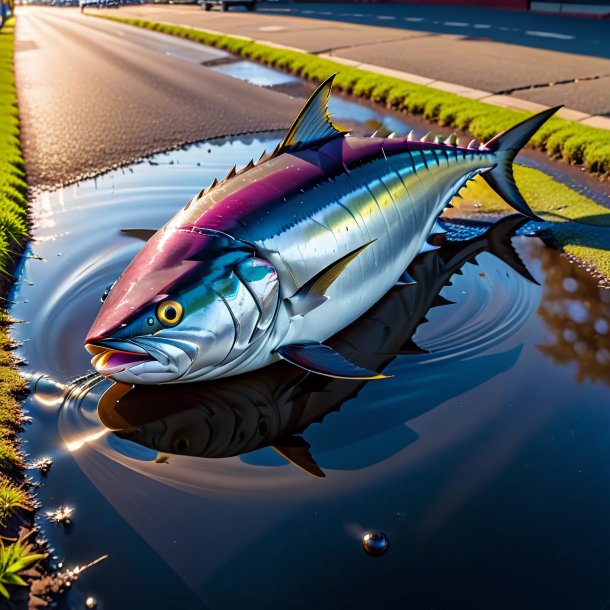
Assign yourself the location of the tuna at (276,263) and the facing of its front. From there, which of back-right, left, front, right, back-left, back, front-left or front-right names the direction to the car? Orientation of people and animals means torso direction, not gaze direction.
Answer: back-right

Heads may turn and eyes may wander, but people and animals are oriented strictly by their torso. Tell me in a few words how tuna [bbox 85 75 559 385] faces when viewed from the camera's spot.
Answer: facing the viewer and to the left of the viewer
